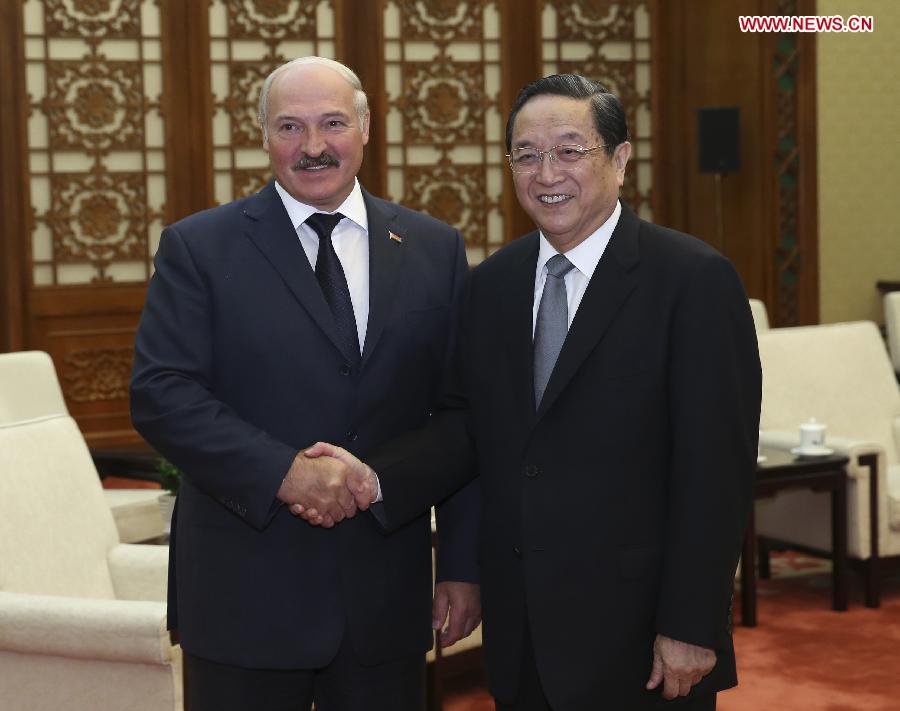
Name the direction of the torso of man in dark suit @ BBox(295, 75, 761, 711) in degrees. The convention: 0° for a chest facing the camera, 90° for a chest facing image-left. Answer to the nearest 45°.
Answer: approximately 45°

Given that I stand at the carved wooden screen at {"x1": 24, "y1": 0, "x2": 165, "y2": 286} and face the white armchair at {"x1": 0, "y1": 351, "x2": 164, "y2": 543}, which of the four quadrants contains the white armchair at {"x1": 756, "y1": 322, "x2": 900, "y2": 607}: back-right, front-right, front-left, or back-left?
front-left

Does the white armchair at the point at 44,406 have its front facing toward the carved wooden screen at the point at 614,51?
no

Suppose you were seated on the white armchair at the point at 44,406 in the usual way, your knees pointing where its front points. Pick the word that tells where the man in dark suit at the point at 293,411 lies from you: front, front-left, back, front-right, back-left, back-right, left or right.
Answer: front-right

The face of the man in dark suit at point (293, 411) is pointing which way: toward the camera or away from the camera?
toward the camera

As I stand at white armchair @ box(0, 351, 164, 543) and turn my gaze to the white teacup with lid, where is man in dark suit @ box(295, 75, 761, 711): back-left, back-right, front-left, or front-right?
front-right

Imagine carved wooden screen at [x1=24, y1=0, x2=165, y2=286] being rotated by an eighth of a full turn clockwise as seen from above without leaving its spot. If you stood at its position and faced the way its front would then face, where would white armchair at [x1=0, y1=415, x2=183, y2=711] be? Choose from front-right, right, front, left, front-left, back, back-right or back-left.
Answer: front-left

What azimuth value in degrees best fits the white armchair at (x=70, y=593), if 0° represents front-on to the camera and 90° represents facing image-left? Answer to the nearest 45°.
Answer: approximately 315°

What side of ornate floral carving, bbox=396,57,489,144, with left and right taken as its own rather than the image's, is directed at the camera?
front

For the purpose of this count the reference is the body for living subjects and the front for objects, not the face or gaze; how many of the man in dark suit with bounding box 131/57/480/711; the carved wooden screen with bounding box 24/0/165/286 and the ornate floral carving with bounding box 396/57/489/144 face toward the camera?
3

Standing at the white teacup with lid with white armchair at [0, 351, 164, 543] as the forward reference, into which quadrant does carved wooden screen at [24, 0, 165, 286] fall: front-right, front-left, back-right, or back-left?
front-right

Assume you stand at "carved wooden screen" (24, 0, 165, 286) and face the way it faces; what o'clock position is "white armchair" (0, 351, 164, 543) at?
The white armchair is roughly at 12 o'clock from the carved wooden screen.

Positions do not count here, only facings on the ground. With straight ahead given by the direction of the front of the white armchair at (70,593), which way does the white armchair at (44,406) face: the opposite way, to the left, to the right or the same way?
the same way

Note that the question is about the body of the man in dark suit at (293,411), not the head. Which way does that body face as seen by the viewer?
toward the camera

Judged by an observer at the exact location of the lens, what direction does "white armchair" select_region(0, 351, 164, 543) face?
facing the viewer and to the right of the viewer

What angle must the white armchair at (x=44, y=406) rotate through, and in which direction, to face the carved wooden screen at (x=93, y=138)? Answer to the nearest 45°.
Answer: approximately 135° to its left
